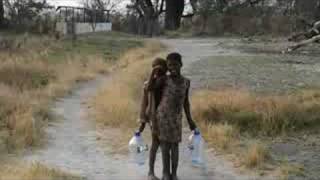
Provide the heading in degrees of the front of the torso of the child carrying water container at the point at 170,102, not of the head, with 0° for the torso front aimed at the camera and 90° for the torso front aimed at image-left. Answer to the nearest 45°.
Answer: approximately 0°
